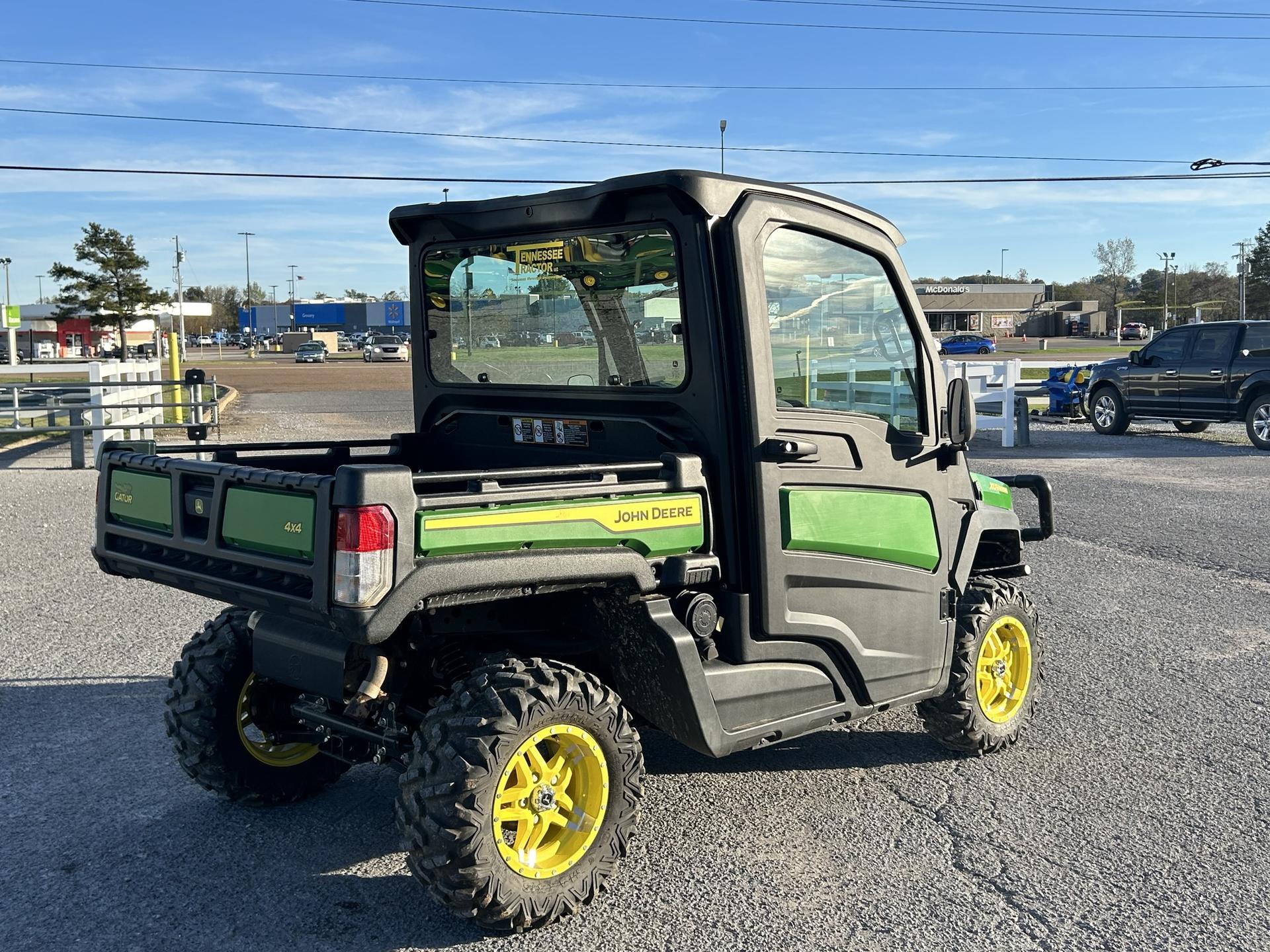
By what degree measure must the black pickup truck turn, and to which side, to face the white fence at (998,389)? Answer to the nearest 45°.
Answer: approximately 45° to its left

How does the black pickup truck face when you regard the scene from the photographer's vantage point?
facing away from the viewer and to the left of the viewer

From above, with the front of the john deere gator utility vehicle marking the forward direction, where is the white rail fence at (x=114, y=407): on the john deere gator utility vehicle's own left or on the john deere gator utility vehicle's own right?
on the john deere gator utility vehicle's own left

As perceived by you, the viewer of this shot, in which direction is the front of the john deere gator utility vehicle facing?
facing away from the viewer and to the right of the viewer

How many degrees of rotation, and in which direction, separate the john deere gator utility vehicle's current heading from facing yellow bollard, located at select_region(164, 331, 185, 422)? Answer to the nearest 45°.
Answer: approximately 45° to its left

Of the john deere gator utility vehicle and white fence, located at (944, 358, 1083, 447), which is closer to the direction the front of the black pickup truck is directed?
the white fence
